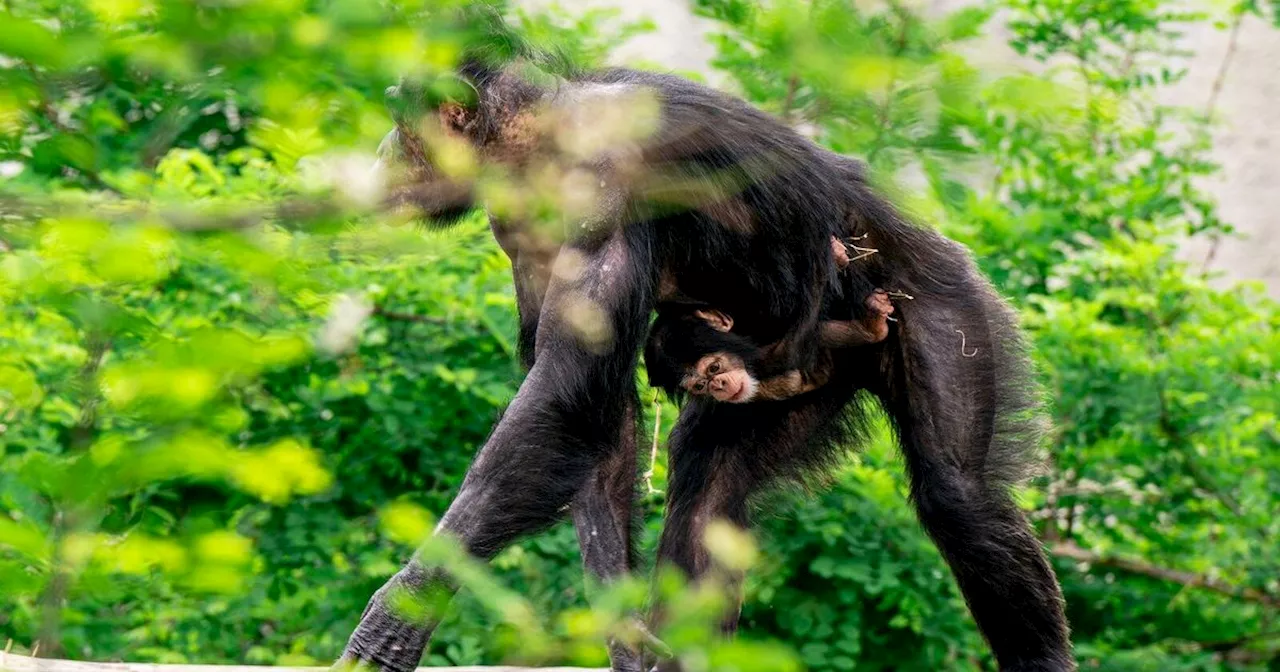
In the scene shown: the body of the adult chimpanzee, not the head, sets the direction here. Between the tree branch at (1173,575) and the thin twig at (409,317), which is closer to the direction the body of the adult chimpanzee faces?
the thin twig

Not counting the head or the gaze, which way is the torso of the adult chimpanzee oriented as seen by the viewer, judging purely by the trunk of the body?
to the viewer's left

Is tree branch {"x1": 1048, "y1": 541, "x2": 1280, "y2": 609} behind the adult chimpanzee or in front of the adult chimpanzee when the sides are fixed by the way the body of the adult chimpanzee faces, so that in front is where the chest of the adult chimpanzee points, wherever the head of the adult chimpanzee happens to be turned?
behind
